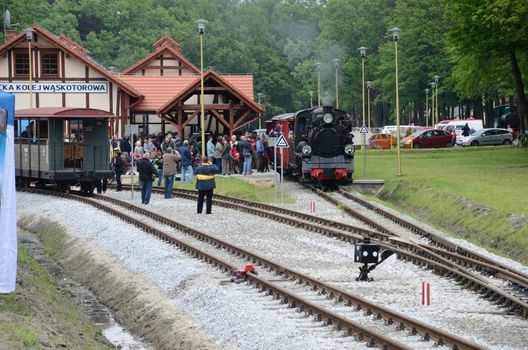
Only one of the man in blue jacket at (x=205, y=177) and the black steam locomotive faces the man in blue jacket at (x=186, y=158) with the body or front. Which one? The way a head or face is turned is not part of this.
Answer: the man in blue jacket at (x=205, y=177)

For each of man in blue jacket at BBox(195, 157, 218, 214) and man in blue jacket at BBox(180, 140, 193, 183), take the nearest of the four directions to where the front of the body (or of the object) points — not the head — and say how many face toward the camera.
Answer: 0

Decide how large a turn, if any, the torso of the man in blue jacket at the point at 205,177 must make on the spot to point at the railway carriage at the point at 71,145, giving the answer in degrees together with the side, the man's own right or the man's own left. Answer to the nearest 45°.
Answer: approximately 45° to the man's own left

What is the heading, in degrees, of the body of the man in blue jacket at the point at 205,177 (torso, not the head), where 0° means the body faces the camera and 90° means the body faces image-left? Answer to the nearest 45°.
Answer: approximately 180°

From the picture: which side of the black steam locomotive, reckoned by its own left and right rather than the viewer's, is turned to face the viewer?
front

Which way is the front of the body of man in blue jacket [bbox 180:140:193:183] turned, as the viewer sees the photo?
away from the camera

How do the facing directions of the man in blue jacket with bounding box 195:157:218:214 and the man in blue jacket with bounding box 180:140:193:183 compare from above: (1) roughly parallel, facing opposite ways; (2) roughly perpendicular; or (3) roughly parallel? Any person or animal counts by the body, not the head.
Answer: roughly parallel

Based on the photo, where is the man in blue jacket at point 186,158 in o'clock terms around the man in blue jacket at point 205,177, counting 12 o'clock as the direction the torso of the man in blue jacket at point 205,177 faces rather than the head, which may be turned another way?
the man in blue jacket at point 186,158 is roughly at 12 o'clock from the man in blue jacket at point 205,177.

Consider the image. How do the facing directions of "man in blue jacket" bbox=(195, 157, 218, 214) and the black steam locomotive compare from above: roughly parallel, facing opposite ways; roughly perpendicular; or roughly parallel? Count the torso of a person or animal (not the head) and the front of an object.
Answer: roughly parallel, facing opposite ways

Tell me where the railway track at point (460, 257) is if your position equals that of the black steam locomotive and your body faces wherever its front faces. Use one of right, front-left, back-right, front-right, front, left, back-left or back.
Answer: front

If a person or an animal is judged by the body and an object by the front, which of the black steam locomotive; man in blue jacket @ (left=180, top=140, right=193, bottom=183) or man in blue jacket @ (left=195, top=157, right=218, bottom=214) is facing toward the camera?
the black steam locomotive

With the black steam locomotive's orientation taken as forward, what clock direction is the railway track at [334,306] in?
The railway track is roughly at 12 o'clock from the black steam locomotive.

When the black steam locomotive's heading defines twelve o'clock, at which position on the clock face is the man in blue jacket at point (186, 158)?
The man in blue jacket is roughly at 3 o'clock from the black steam locomotive.

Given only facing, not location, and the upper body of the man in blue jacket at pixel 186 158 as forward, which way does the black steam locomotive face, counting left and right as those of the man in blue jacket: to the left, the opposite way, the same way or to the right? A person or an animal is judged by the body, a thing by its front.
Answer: the opposite way

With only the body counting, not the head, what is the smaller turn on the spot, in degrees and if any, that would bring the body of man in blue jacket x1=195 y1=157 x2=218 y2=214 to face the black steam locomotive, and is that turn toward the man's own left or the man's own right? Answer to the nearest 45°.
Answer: approximately 45° to the man's own right
